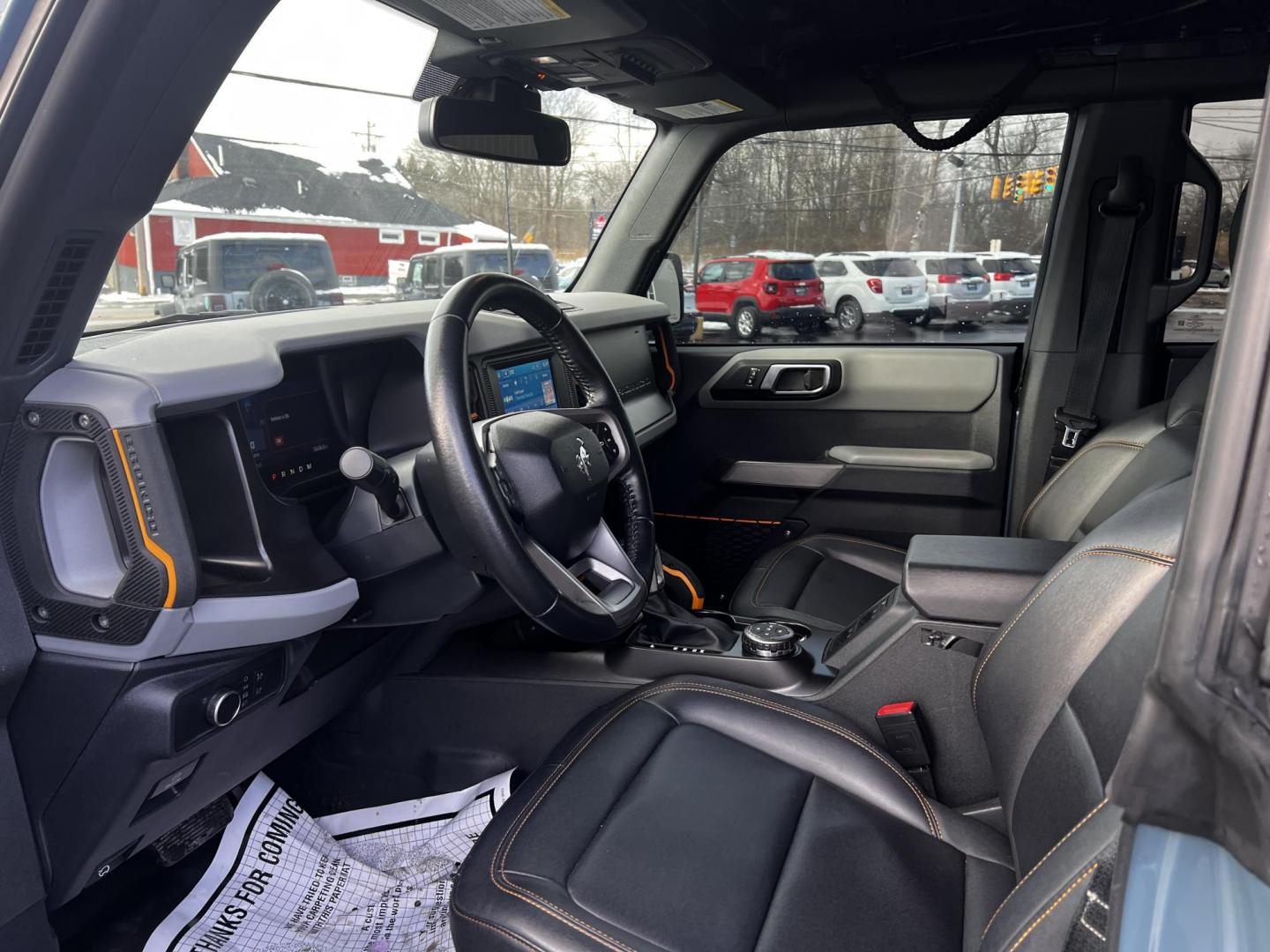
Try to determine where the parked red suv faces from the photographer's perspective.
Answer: facing away from the viewer and to the left of the viewer

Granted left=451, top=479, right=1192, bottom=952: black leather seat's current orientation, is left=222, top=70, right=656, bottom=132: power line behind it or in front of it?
in front

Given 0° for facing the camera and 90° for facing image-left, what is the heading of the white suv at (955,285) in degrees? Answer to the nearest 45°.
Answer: approximately 135°

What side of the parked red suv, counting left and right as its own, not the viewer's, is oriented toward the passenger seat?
back

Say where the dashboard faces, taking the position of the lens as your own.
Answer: facing the viewer and to the right of the viewer

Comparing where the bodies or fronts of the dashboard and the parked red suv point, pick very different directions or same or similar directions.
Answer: very different directions

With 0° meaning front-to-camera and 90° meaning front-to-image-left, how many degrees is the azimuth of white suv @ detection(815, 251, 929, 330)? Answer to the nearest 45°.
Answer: approximately 135°

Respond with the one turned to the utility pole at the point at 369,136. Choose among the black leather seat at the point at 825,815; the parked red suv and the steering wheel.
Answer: the black leather seat

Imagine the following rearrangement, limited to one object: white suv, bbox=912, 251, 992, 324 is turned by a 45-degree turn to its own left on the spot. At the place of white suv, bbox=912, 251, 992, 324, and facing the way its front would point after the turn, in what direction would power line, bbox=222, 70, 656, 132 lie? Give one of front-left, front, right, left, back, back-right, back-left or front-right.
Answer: front-left

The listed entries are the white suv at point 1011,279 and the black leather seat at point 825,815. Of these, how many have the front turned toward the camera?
0

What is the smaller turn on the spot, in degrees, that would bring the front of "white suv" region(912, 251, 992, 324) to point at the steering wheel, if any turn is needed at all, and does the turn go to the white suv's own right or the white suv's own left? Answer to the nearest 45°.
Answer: approximately 135° to the white suv's own left

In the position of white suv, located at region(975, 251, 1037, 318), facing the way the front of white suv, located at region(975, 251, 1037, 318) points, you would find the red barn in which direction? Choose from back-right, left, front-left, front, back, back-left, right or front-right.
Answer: left
